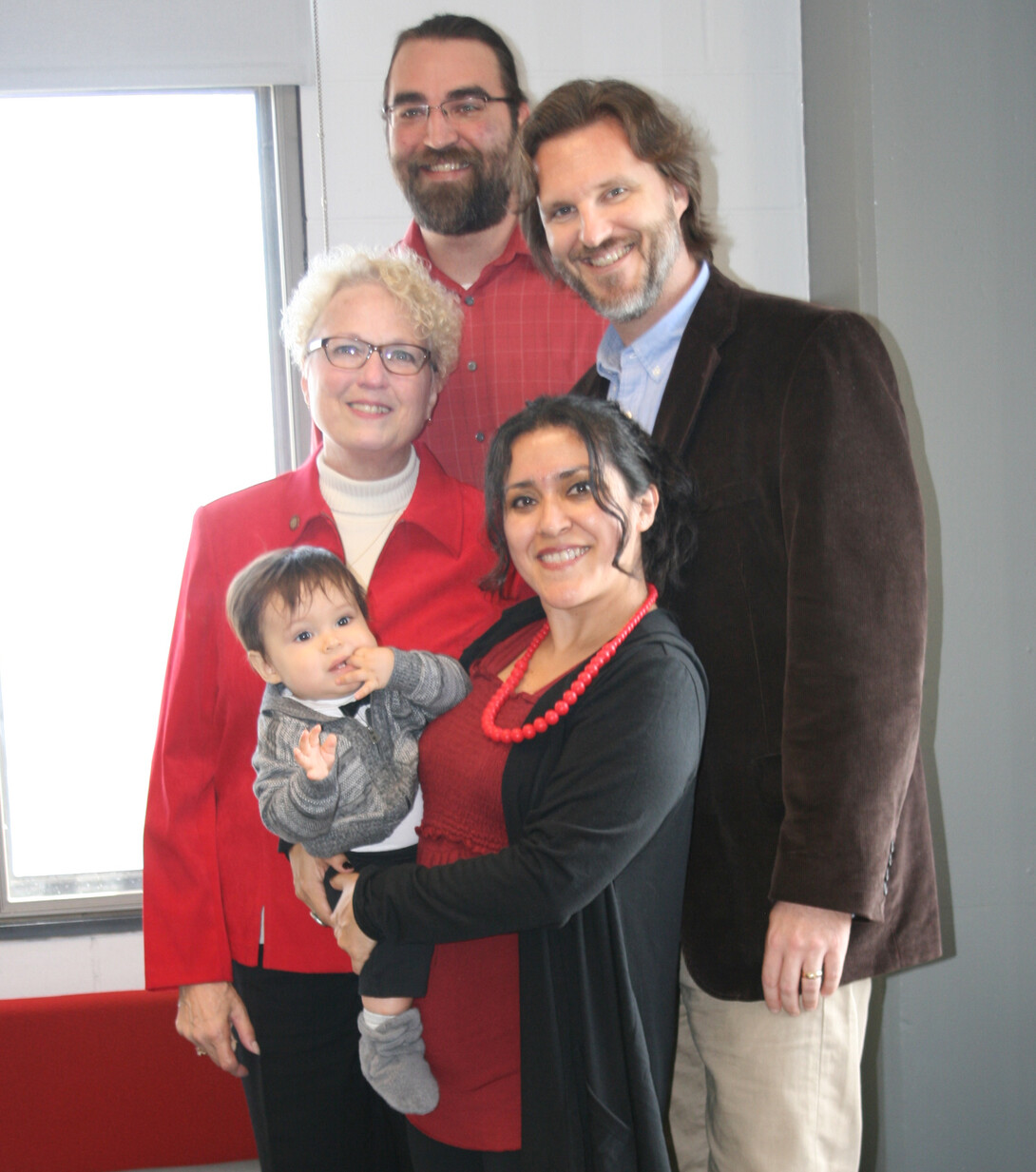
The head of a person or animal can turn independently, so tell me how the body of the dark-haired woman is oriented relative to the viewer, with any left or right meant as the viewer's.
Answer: facing the viewer and to the left of the viewer

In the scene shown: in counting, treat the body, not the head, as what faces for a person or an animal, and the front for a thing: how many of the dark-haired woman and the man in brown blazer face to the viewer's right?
0

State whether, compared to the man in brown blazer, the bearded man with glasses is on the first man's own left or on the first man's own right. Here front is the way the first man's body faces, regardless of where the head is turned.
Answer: on the first man's own right

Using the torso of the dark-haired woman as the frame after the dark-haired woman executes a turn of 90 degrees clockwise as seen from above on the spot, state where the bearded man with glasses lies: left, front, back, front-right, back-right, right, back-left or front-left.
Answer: front-right

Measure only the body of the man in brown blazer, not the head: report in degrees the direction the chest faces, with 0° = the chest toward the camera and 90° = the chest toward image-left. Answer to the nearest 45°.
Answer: approximately 45°
